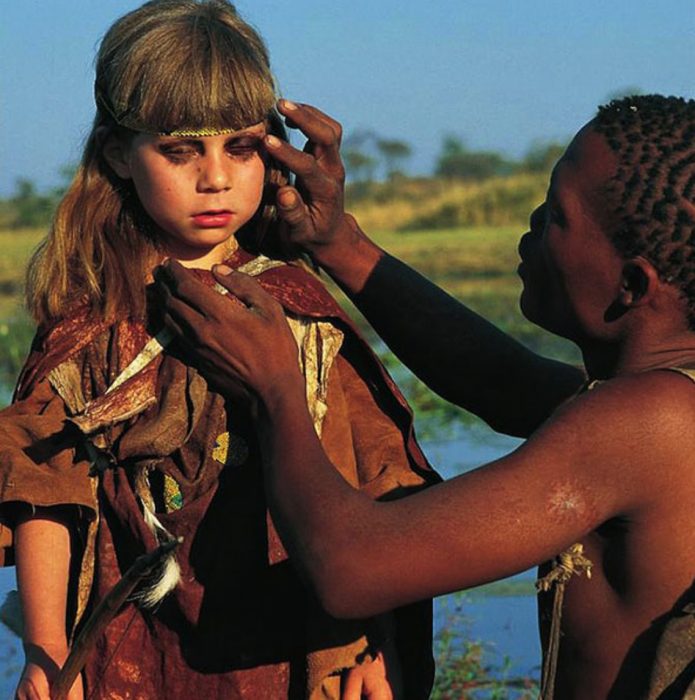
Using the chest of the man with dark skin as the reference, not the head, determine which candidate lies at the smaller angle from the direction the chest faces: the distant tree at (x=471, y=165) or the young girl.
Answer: the young girl

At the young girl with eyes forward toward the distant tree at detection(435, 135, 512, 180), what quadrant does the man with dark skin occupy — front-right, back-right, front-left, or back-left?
back-right

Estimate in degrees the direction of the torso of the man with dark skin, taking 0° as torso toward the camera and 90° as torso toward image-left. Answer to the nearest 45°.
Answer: approximately 90°

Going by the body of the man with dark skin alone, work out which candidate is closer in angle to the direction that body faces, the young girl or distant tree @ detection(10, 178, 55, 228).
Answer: the young girl

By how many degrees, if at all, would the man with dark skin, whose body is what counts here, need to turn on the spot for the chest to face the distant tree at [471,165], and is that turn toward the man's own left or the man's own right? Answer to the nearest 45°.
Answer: approximately 90° to the man's own right

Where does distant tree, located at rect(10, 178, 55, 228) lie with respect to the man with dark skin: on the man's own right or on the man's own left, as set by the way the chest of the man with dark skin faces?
on the man's own right

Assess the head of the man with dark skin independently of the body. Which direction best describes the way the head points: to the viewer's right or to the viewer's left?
to the viewer's left
